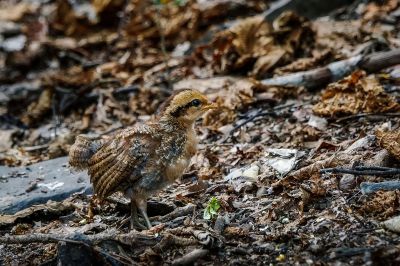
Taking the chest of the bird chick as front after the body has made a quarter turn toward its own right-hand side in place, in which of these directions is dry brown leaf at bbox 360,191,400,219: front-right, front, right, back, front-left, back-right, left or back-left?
front-left

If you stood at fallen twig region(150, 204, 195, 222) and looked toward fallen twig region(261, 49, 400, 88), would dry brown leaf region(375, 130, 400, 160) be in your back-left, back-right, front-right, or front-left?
front-right

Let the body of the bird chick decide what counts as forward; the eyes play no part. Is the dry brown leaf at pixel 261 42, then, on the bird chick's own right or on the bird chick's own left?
on the bird chick's own left

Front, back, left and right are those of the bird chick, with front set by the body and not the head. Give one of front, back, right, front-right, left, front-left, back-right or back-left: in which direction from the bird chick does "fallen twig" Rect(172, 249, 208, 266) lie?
right

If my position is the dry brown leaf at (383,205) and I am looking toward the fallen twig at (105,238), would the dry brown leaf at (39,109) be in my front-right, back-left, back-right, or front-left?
front-right

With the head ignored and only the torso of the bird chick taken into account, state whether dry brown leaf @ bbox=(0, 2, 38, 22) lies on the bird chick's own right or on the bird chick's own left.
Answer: on the bird chick's own left

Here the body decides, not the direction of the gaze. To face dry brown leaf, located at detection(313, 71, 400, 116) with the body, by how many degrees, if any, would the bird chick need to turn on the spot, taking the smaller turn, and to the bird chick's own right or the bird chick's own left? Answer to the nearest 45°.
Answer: approximately 45° to the bird chick's own left

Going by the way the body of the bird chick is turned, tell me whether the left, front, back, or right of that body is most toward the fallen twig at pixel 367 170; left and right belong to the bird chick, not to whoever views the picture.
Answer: front

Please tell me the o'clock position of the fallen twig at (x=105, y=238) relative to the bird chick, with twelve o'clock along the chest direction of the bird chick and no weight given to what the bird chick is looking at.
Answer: The fallen twig is roughly at 4 o'clock from the bird chick.

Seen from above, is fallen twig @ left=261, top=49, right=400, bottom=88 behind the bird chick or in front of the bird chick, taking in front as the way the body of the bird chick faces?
in front

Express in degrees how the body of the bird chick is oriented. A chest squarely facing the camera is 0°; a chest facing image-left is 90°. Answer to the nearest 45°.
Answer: approximately 270°

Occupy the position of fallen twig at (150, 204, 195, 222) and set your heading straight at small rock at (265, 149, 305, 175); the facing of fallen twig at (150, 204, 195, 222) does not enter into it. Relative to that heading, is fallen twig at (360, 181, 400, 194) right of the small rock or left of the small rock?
right
